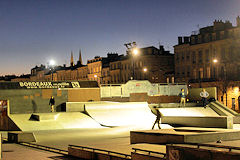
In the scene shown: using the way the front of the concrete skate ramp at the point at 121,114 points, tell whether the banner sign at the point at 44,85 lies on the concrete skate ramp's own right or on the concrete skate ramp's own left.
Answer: on the concrete skate ramp's own right

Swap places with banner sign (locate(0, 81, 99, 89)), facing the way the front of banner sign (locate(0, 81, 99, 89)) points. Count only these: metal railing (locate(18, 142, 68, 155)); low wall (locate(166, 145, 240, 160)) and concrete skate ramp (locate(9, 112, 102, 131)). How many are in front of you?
3

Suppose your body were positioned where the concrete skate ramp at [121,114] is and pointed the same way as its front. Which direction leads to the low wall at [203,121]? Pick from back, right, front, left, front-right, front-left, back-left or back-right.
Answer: front-left

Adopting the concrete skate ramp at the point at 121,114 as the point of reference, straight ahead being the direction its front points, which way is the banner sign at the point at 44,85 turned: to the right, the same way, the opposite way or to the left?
the same way

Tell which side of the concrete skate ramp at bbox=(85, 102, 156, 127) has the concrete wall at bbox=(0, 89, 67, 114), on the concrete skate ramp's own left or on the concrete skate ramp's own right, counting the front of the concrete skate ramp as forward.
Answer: on the concrete skate ramp's own right

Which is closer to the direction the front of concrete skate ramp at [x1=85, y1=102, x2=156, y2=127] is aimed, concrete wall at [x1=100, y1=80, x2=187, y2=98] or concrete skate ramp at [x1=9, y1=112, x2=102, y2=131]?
the concrete skate ramp

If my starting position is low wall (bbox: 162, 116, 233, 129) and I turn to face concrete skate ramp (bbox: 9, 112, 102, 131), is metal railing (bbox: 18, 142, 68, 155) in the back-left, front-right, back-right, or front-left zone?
front-left

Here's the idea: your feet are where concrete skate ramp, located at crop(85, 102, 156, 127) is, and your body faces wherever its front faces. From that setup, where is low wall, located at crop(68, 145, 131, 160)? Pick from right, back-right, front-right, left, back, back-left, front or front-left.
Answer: front

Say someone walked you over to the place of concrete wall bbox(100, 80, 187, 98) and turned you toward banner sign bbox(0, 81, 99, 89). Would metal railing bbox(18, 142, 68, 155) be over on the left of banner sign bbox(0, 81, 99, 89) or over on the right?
left

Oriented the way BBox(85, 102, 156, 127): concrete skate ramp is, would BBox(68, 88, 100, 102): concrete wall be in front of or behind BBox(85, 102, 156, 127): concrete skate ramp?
behind

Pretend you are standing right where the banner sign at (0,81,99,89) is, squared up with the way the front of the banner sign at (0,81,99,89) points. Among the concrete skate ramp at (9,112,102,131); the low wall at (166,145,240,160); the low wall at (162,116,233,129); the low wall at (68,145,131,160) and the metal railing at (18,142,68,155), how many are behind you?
0

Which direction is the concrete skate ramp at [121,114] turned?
toward the camera

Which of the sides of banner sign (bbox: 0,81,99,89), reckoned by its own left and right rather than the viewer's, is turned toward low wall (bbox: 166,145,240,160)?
front

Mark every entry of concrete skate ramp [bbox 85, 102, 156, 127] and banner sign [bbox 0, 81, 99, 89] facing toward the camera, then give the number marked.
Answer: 2

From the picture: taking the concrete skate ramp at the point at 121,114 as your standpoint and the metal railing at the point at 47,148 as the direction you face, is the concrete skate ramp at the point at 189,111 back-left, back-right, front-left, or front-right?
back-left

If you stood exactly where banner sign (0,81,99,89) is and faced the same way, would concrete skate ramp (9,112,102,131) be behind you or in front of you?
in front

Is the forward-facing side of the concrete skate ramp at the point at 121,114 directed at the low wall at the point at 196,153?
yes

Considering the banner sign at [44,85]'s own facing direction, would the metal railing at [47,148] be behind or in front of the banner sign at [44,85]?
in front

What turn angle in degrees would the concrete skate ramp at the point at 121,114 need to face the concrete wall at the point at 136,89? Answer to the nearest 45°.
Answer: approximately 180°
